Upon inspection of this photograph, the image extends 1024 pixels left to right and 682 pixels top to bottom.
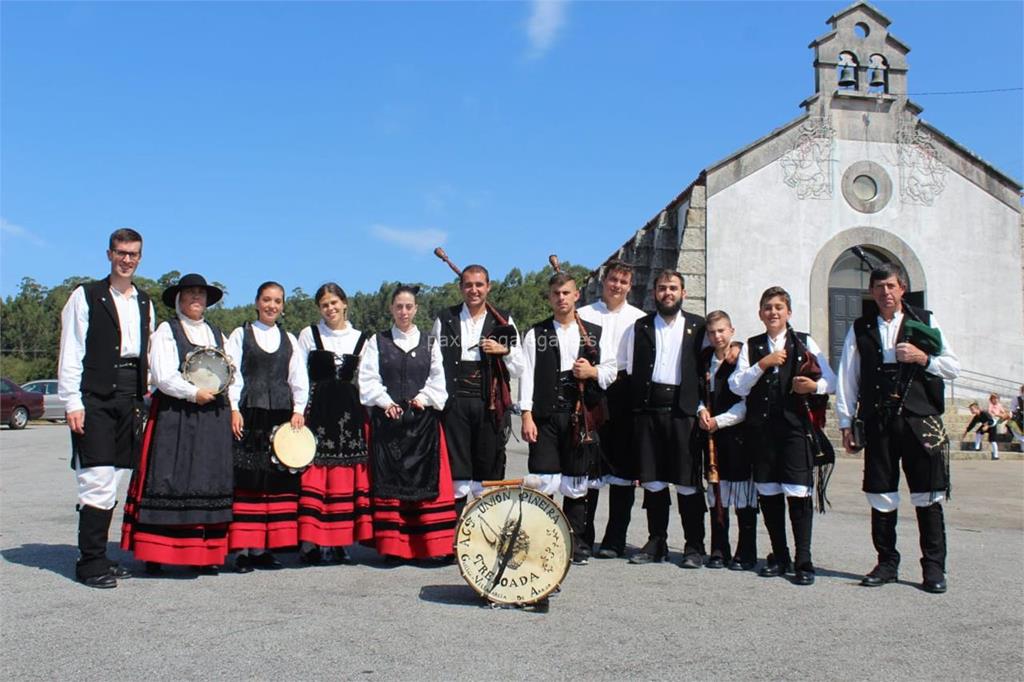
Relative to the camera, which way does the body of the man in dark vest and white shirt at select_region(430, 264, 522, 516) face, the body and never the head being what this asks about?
toward the camera

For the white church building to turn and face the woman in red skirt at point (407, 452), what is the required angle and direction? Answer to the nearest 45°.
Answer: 0° — it already faces them

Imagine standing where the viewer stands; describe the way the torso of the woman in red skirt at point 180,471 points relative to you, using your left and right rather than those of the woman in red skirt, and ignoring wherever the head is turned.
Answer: facing the viewer and to the right of the viewer

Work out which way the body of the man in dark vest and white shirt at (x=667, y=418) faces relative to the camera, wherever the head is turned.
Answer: toward the camera

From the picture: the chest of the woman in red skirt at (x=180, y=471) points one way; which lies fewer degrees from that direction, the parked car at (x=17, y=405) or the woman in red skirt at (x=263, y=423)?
the woman in red skirt

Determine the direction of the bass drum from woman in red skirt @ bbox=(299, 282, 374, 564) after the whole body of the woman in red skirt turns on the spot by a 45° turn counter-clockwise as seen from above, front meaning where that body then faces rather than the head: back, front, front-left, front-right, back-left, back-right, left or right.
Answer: front

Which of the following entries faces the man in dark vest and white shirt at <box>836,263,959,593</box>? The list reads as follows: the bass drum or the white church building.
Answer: the white church building

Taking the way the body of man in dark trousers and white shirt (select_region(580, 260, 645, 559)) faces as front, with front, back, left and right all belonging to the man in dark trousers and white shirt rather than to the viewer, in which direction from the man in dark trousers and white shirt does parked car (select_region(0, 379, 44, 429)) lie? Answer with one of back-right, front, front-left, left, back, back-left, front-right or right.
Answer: back-right

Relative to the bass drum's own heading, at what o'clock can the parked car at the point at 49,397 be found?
The parked car is roughly at 5 o'clock from the bass drum.

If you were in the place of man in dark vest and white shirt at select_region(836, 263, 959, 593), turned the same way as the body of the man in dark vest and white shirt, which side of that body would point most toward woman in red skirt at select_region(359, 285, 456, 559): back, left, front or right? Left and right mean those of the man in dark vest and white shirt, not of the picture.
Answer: right

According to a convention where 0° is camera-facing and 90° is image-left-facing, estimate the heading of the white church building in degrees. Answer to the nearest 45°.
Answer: approximately 0°
